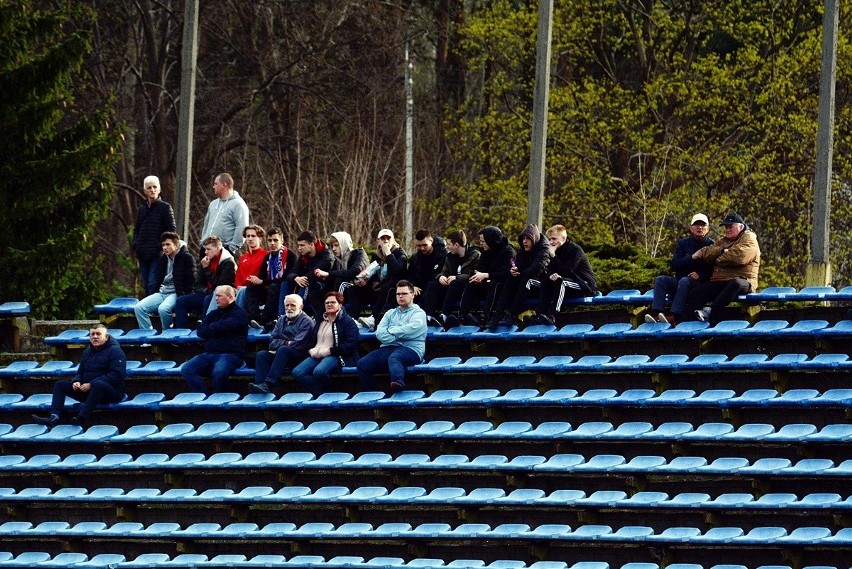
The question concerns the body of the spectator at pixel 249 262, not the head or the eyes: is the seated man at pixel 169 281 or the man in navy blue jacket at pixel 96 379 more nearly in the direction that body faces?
the man in navy blue jacket

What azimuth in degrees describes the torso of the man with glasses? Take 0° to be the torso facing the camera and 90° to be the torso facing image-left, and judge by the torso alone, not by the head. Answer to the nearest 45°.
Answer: approximately 45°

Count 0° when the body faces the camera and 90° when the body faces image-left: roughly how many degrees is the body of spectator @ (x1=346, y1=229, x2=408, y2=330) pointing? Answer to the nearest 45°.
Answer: approximately 45°

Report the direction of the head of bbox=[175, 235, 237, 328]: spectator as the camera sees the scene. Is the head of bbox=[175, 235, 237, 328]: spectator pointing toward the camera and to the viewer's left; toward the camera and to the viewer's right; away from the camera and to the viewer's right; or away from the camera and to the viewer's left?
toward the camera and to the viewer's left

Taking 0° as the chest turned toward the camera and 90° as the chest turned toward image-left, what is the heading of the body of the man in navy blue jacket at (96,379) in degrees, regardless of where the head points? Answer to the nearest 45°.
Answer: approximately 45°

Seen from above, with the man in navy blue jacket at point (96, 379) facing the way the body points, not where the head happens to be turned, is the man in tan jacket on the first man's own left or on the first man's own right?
on the first man's own left

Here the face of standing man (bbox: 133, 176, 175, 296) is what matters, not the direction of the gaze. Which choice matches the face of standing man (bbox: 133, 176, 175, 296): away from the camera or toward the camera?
toward the camera

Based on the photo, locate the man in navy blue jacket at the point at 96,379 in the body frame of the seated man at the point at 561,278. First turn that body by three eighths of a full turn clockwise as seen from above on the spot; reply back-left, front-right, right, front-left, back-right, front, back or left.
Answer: left

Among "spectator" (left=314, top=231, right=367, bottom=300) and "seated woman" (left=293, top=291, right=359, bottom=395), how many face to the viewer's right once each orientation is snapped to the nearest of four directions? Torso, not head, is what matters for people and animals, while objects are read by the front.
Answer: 0

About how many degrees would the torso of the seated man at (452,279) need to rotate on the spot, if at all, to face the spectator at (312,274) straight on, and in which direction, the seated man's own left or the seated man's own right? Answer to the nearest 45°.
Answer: approximately 45° to the seated man's own right

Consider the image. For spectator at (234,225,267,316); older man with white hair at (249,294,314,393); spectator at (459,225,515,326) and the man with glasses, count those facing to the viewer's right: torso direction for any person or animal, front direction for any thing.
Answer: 0

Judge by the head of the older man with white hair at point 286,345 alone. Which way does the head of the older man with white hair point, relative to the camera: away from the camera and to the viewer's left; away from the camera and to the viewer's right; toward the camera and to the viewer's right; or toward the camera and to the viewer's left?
toward the camera and to the viewer's left

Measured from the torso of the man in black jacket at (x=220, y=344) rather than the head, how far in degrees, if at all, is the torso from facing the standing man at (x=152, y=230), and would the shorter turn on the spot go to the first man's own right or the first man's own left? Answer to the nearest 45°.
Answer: approximately 90° to the first man's own right

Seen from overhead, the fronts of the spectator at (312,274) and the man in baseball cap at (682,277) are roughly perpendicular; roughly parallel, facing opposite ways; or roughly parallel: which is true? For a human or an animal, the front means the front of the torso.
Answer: roughly parallel

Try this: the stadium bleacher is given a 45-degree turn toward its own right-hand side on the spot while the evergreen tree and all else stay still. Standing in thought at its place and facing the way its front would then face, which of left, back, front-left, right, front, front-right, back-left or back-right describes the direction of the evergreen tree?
front-right
